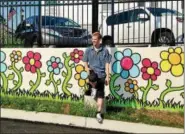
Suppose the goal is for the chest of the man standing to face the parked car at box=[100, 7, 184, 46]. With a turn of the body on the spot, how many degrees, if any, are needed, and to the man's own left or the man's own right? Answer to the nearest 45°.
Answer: approximately 135° to the man's own left

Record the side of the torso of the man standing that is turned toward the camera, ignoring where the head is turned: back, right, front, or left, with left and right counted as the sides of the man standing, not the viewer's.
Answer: front

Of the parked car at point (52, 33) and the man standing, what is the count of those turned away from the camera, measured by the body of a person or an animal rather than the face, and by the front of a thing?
0
